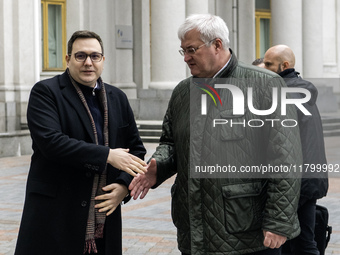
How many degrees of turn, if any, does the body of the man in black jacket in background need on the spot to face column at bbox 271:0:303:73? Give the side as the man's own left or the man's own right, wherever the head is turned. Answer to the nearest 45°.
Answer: approximately 90° to the man's own right

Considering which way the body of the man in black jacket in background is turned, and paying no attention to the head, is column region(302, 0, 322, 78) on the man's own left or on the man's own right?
on the man's own right

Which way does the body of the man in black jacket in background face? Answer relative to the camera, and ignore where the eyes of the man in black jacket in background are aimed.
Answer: to the viewer's left

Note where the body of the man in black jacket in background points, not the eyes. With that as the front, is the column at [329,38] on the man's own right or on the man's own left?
on the man's own right

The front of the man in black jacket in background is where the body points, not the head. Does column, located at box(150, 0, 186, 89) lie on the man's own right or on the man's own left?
on the man's own right

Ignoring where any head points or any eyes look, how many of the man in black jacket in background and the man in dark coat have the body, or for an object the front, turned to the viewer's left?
1

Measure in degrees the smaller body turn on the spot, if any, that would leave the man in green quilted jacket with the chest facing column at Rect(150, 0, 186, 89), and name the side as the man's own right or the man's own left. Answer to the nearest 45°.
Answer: approximately 135° to the man's own right

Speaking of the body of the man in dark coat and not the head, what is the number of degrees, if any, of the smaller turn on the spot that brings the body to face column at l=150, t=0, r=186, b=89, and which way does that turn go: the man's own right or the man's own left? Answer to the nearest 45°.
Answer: approximately 135° to the man's own left

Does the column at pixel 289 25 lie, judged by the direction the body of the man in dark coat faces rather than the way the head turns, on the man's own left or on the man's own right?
on the man's own left

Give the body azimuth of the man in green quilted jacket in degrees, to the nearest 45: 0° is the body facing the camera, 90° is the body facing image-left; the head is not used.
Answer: approximately 45°

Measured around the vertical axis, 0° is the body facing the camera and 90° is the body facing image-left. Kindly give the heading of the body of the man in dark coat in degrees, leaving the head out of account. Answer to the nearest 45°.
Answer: approximately 315°

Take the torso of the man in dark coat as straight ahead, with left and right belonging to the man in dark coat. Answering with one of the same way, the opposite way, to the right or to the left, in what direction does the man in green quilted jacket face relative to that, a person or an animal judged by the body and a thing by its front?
to the right
